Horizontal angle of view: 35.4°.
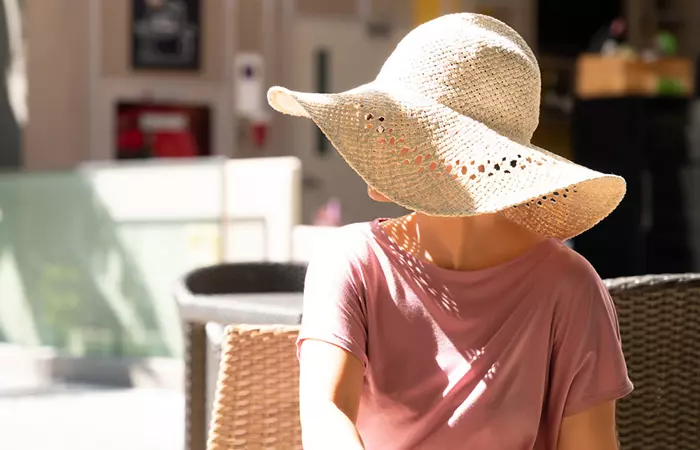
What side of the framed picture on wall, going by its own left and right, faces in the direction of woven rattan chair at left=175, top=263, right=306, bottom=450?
front

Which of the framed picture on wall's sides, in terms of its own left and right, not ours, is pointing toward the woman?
front

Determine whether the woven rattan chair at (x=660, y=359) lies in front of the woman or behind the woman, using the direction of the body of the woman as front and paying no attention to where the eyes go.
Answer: behind

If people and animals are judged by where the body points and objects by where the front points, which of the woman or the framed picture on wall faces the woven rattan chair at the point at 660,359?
the framed picture on wall

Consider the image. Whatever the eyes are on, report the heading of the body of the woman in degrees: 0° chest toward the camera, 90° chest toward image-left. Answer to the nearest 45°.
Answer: approximately 0°

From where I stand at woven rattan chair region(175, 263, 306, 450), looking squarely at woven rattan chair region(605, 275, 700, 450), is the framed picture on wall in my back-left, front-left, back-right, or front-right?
back-left
